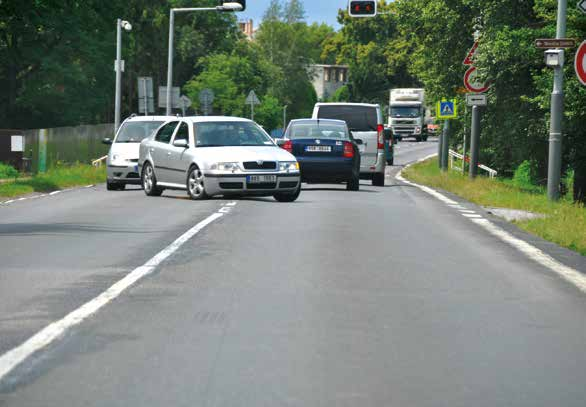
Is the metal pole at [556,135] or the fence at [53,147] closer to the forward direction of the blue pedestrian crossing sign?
the metal pole

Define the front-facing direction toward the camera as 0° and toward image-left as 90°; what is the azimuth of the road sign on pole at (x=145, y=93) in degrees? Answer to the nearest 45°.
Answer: approximately 180°

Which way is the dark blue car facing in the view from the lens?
facing away from the viewer

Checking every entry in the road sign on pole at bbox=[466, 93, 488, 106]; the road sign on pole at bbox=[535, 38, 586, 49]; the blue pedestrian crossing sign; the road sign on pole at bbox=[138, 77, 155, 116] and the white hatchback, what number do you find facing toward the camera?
4

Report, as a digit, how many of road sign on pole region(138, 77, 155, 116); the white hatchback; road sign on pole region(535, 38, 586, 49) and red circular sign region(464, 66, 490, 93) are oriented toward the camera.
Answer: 3

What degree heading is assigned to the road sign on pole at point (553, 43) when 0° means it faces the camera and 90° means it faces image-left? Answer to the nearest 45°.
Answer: approximately 0°

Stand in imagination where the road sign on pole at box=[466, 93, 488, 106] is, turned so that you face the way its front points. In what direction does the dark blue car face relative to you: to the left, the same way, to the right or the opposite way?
the opposite way

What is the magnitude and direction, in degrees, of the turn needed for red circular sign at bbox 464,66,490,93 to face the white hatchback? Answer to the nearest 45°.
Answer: approximately 45° to its right

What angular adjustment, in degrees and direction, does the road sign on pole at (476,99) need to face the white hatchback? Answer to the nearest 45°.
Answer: approximately 90° to its right

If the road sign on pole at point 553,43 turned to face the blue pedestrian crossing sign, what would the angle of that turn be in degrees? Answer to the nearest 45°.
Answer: approximately 180°
